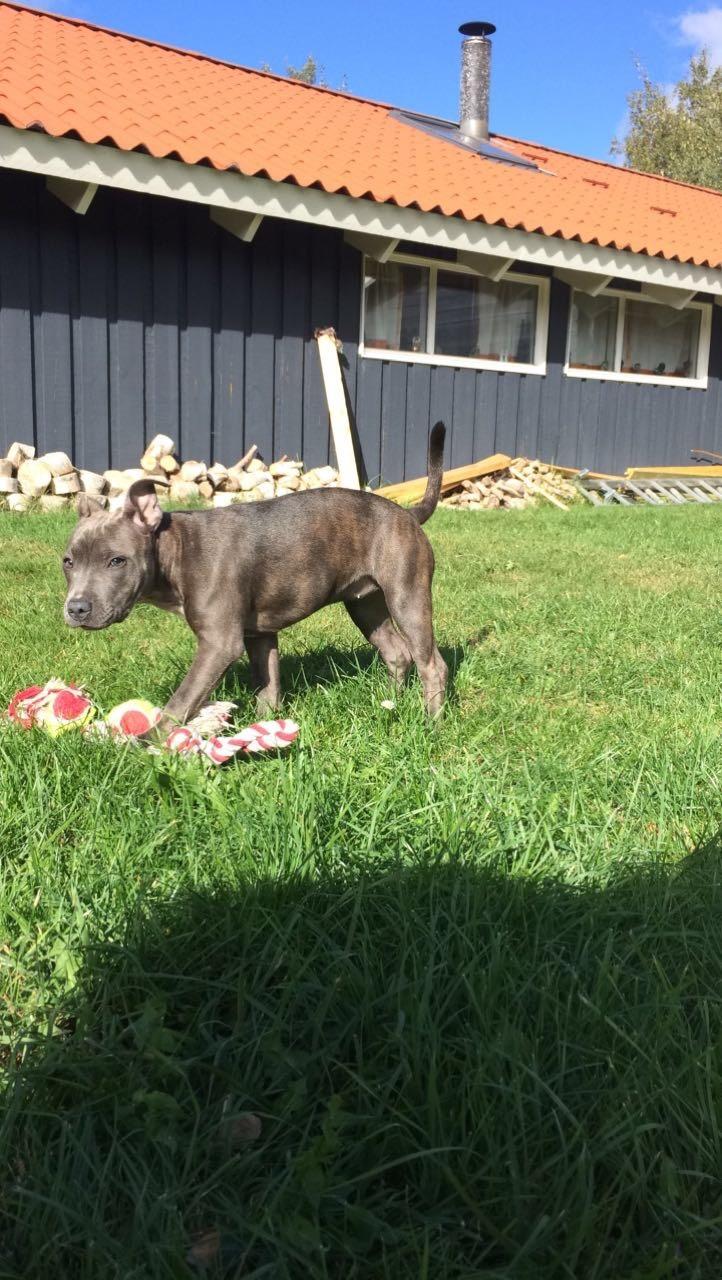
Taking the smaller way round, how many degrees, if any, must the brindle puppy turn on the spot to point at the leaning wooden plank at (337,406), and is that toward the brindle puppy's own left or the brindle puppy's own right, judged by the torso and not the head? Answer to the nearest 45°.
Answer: approximately 90° to the brindle puppy's own right

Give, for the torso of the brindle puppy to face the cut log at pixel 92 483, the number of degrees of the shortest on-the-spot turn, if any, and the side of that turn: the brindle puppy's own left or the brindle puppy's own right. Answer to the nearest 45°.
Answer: approximately 90° to the brindle puppy's own right

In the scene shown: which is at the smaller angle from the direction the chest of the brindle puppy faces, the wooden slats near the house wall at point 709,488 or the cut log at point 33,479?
the cut log

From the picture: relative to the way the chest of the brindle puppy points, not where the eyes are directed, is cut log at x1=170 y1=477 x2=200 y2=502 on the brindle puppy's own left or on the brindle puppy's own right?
on the brindle puppy's own right

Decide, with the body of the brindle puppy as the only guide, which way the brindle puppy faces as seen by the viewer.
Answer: to the viewer's left

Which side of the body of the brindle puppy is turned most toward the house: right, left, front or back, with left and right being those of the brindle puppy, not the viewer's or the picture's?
right

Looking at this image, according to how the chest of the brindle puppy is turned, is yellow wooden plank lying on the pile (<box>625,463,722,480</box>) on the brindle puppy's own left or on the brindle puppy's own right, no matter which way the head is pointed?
on the brindle puppy's own right

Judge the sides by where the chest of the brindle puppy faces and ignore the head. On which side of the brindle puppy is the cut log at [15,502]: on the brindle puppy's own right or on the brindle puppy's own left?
on the brindle puppy's own right

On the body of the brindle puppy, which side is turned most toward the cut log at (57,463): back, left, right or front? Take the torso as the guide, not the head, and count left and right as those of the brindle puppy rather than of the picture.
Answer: right
